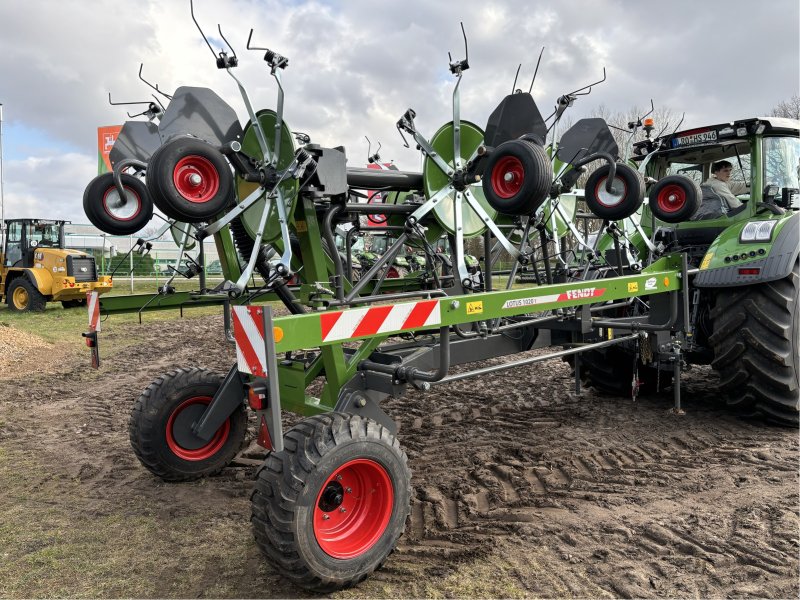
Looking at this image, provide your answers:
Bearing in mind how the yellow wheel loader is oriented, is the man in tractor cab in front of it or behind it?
behind

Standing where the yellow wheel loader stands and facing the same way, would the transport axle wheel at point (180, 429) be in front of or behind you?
behind

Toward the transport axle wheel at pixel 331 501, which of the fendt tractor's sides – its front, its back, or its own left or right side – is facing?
back

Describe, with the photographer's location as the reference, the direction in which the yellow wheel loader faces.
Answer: facing away from the viewer and to the left of the viewer

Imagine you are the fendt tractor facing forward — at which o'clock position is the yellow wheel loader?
The yellow wheel loader is roughly at 8 o'clock from the fendt tractor.

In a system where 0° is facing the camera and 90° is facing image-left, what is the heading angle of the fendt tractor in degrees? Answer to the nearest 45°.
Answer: approximately 225°

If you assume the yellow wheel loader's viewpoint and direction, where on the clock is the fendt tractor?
The fendt tractor is roughly at 7 o'clock from the yellow wheel loader.

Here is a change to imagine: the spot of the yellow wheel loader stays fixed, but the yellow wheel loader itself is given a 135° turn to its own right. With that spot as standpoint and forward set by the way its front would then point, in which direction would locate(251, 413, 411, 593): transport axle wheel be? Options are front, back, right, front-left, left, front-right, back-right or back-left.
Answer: right

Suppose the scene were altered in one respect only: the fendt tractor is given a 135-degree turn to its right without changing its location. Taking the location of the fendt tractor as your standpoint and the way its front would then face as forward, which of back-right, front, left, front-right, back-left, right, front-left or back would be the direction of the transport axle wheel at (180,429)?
front-right
